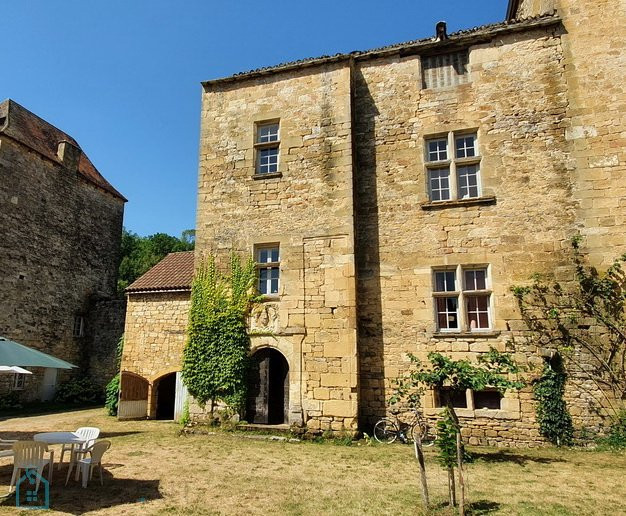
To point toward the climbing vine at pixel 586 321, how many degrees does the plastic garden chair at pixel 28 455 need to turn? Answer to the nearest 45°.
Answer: approximately 45° to its right

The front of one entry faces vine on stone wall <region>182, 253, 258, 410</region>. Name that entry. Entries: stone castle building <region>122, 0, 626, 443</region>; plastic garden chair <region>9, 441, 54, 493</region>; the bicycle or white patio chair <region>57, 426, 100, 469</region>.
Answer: the plastic garden chair

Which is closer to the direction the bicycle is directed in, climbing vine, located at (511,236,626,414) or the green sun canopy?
the climbing vine

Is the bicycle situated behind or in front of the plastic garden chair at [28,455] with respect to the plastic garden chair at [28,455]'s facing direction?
in front

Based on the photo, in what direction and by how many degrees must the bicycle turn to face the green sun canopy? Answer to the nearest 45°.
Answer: approximately 135° to its right

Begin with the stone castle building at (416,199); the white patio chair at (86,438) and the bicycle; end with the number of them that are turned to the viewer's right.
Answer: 1

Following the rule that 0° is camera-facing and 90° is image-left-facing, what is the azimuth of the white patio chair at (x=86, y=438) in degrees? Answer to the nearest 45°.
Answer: approximately 45°

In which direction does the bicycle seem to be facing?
to the viewer's right

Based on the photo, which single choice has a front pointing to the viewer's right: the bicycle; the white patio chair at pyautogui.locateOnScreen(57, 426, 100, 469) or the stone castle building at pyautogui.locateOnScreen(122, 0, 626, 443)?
the bicycle

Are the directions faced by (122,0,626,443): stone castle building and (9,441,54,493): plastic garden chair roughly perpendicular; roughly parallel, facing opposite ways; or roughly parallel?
roughly parallel, facing opposite ways

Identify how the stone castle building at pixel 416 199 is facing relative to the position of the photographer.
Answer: facing the viewer

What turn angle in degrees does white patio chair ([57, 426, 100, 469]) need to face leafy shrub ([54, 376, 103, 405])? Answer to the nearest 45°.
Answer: approximately 135° to its right

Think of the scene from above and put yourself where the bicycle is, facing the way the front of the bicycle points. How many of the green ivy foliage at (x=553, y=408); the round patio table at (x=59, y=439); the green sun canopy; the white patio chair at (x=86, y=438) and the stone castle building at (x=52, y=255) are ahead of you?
1

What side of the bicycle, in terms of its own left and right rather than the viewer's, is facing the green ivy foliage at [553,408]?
front

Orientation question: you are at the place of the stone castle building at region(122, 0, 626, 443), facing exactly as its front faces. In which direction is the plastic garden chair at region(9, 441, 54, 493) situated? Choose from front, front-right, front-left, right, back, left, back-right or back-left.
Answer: front-right
